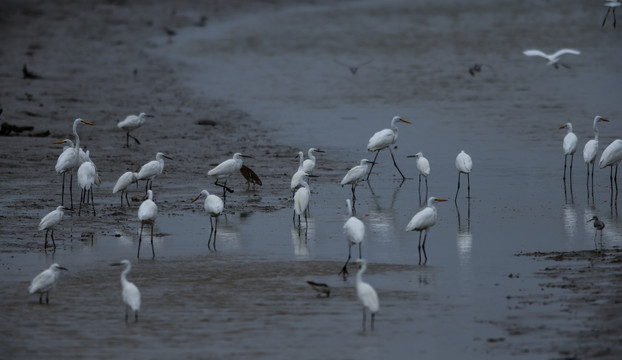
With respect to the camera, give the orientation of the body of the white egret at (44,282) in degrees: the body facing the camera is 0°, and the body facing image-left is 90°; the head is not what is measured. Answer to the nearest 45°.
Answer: approximately 270°

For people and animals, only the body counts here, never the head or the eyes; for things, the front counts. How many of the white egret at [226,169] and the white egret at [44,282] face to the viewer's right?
2

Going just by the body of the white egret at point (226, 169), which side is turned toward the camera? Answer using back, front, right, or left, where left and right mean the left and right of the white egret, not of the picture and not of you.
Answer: right

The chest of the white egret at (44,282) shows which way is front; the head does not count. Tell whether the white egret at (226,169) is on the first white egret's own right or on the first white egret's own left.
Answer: on the first white egret's own left

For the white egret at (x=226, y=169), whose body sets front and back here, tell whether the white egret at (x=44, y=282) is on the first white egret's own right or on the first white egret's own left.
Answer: on the first white egret's own right
